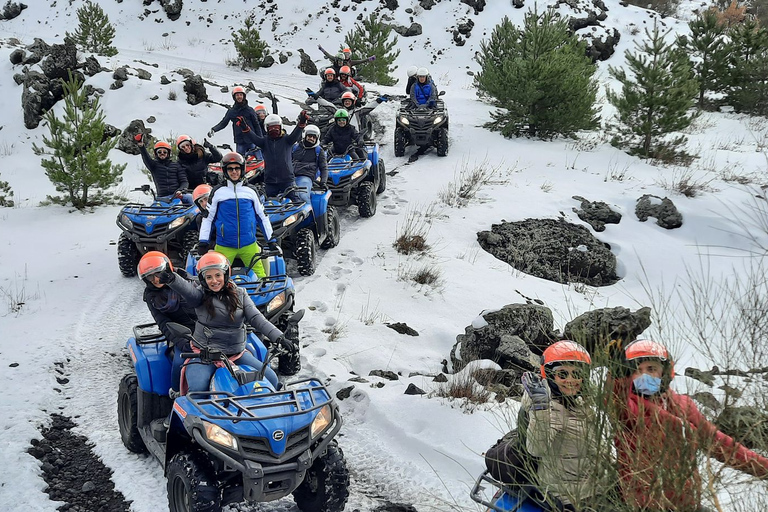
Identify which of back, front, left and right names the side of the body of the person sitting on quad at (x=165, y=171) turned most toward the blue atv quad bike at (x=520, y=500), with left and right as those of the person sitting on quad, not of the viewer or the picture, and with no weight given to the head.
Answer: front

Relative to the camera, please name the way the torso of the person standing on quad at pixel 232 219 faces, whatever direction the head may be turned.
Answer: toward the camera

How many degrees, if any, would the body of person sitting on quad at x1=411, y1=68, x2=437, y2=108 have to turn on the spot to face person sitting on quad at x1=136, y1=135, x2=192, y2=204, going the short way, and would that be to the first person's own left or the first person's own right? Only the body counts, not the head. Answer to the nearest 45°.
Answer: approximately 45° to the first person's own right

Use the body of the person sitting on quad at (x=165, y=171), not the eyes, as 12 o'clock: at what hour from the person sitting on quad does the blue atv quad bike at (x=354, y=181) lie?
The blue atv quad bike is roughly at 9 o'clock from the person sitting on quad.

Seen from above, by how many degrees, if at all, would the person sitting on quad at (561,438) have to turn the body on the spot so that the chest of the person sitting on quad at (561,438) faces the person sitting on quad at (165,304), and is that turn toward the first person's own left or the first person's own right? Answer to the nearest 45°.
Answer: approximately 90° to the first person's own right

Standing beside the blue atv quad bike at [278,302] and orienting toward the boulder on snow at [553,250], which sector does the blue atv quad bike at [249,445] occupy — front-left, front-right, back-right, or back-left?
back-right

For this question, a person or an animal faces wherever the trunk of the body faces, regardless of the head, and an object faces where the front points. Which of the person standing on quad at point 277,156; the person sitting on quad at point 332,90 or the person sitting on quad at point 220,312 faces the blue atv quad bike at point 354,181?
the person sitting on quad at point 332,90

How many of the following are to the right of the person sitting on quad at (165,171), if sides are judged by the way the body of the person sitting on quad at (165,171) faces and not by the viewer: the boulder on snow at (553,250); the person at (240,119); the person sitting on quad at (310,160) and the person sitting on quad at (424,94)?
0

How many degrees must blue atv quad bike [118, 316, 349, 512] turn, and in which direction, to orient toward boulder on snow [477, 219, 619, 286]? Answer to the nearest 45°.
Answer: approximately 90° to its left

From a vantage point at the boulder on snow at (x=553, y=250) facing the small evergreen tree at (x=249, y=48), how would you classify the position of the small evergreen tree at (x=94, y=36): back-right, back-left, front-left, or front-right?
front-left

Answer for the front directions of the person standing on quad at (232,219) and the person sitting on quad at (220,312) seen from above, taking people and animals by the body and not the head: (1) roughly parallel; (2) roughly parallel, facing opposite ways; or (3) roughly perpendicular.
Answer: roughly parallel

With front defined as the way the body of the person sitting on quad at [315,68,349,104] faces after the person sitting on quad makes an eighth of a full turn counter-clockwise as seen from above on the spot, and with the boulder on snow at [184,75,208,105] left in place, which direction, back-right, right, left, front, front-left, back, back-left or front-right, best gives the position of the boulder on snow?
back

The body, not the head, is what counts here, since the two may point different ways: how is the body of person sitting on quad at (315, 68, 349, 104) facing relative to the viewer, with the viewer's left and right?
facing the viewer

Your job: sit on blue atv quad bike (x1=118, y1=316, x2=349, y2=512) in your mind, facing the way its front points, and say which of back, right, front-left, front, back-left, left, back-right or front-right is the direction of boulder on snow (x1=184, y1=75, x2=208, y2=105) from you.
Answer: back-left

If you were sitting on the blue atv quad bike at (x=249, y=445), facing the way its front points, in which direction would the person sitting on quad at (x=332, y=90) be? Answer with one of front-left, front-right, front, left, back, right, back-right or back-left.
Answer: back-left

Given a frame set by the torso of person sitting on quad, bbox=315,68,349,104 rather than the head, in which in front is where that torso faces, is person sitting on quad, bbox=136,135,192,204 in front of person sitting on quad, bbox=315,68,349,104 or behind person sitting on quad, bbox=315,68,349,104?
in front

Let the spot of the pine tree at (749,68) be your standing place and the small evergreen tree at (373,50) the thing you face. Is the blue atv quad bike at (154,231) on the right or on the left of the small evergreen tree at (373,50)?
left

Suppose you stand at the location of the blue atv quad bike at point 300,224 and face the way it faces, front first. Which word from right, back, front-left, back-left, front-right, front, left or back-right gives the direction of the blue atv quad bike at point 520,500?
front-left

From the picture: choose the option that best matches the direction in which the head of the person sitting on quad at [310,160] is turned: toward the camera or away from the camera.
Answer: toward the camera

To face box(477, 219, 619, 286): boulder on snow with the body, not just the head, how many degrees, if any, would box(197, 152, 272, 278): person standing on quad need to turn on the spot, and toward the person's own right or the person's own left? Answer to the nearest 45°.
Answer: approximately 90° to the person's own left

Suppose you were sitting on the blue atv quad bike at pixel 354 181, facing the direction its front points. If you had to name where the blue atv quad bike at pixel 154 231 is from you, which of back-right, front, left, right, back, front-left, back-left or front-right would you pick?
front

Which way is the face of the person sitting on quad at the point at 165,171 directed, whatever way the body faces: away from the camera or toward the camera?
toward the camera

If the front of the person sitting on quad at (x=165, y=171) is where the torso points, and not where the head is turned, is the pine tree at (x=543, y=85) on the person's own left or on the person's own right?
on the person's own left
